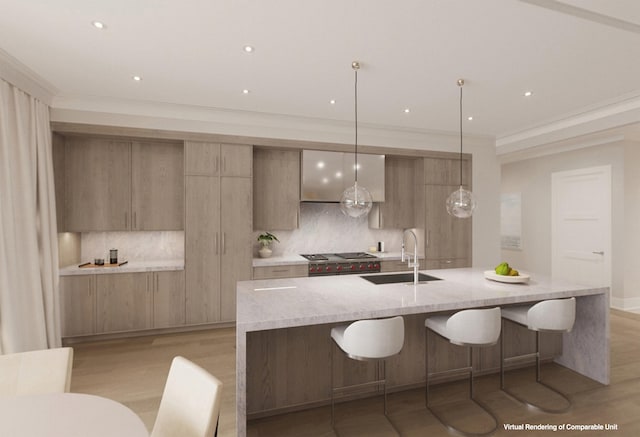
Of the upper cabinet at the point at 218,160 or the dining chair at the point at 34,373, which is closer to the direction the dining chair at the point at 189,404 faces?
the dining chair

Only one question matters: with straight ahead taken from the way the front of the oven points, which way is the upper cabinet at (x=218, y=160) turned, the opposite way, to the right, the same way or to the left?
the same way

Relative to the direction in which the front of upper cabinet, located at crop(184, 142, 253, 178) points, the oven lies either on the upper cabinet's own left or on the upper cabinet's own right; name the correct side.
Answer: on the upper cabinet's own left

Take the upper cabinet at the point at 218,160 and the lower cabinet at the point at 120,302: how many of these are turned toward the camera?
2

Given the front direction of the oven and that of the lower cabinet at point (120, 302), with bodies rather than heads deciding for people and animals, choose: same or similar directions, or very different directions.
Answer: same or similar directions

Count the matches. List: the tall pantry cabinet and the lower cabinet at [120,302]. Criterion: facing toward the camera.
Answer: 2

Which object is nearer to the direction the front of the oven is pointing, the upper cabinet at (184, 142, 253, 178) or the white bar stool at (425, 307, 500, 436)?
the white bar stool

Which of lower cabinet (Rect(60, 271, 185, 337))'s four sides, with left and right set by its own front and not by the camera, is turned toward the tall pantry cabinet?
left

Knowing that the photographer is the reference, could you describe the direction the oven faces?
facing the viewer and to the right of the viewer

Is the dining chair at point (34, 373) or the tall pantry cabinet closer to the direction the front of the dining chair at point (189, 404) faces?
the dining chair

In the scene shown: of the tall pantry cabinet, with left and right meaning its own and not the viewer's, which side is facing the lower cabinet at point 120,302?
right

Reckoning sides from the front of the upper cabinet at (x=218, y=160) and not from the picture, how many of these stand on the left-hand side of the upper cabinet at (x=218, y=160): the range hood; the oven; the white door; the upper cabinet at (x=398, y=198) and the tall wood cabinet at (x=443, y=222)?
5

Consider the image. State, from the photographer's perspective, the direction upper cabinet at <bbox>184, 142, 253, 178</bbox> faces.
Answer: facing the viewer
